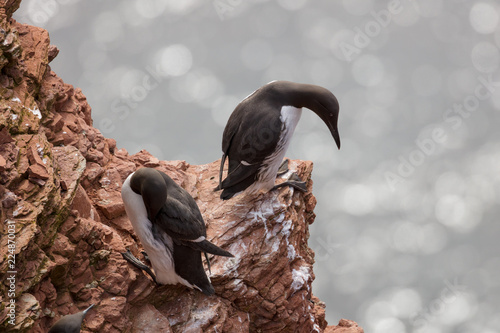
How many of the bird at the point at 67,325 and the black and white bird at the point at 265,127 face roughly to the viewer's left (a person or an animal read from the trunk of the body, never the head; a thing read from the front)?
0

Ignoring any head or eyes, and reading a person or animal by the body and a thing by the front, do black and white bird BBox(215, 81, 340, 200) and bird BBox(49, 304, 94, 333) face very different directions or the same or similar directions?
same or similar directions

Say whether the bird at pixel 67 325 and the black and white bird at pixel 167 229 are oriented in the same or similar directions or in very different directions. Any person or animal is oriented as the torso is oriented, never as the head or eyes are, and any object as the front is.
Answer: very different directions

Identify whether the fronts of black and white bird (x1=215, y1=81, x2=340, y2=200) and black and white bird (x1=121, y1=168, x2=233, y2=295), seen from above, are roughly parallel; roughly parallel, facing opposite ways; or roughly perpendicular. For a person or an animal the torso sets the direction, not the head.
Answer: roughly parallel, facing opposite ways

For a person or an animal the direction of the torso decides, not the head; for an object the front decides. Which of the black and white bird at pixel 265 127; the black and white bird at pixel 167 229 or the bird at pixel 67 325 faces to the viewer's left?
the black and white bird at pixel 167 229

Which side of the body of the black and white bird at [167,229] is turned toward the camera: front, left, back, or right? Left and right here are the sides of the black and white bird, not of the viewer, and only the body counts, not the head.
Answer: left

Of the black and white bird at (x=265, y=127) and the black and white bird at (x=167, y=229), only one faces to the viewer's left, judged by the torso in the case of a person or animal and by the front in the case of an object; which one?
the black and white bird at (x=167, y=229)

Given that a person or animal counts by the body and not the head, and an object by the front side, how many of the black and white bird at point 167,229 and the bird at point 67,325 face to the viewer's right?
1

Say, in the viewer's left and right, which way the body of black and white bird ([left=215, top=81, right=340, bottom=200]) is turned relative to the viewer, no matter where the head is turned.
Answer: facing to the right of the viewer

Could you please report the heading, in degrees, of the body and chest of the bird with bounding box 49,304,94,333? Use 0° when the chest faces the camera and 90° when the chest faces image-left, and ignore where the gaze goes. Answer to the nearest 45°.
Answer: approximately 270°

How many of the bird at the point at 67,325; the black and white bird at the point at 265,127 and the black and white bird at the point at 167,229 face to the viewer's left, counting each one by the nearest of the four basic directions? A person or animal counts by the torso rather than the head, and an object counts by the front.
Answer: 1
